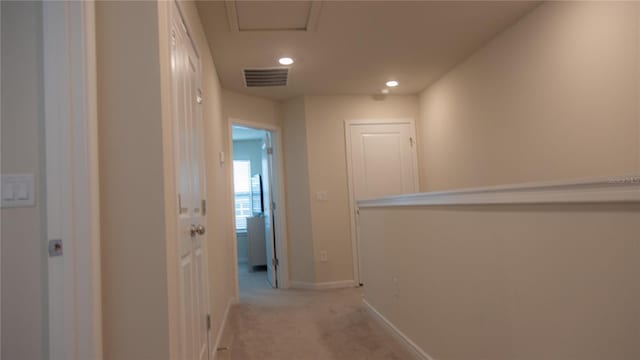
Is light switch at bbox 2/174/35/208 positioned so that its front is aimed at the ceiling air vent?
no

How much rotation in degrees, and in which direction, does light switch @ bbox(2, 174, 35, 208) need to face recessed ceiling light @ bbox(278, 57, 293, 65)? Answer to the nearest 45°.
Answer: approximately 135° to its left

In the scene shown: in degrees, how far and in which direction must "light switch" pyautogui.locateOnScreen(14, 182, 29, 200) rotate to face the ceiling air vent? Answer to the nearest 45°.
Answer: approximately 135° to its left

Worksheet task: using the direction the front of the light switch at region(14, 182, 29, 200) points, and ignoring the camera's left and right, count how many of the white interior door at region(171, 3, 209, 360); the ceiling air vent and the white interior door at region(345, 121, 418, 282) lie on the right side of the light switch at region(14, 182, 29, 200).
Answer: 0

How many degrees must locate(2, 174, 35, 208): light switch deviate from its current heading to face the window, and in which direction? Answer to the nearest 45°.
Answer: approximately 135° to its left

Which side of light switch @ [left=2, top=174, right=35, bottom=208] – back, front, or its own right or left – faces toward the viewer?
front

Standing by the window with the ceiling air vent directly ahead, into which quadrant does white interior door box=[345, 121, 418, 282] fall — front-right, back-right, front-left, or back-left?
front-left

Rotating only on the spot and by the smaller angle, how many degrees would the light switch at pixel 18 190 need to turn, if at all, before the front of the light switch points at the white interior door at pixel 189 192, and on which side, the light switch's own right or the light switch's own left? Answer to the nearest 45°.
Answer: approximately 135° to the light switch's own left

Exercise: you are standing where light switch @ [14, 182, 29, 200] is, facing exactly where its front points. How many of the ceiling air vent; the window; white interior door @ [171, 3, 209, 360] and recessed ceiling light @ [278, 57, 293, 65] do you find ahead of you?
0

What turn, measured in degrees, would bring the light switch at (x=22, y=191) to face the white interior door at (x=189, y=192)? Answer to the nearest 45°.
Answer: approximately 135° to its left

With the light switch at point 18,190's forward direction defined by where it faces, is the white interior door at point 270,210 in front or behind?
behind

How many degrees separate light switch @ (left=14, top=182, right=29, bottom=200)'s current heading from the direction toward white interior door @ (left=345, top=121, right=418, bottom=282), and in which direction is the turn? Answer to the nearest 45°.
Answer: approximately 135° to its left

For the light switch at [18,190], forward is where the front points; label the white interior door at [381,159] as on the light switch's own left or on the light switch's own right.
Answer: on the light switch's own left
